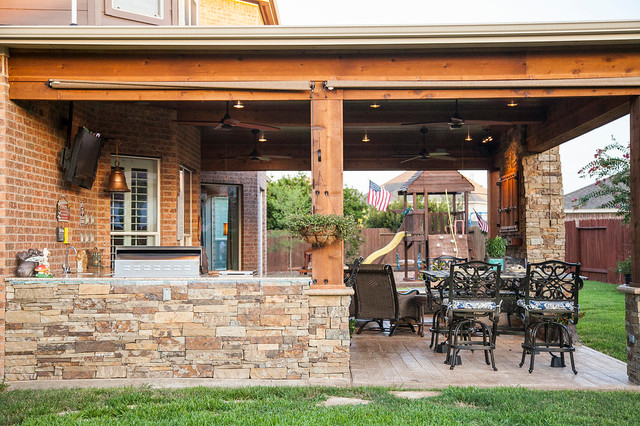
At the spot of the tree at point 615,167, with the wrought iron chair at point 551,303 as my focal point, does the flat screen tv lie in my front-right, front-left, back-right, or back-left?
front-right

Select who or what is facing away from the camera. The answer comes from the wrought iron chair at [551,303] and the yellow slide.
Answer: the wrought iron chair

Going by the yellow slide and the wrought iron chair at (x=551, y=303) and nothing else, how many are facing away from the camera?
1

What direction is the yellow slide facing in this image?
to the viewer's left

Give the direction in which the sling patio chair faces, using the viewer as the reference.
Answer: facing away from the viewer and to the right of the viewer

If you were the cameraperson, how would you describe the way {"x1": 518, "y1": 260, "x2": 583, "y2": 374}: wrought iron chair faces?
facing away from the viewer

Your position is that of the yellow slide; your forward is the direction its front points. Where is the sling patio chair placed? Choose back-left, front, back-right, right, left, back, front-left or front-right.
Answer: left

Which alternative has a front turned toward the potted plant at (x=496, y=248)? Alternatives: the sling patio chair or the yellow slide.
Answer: the sling patio chair

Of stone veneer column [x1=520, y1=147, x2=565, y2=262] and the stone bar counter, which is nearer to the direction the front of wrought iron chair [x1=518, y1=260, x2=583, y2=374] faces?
the stone veneer column

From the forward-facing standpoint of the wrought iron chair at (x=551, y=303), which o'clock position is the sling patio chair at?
The sling patio chair is roughly at 10 o'clock from the wrought iron chair.

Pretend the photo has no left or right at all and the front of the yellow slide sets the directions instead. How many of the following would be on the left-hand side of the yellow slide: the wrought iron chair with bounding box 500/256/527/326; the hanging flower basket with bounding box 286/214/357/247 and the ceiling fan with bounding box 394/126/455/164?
3

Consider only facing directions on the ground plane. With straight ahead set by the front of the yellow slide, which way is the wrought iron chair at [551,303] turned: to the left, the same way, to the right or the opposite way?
to the right

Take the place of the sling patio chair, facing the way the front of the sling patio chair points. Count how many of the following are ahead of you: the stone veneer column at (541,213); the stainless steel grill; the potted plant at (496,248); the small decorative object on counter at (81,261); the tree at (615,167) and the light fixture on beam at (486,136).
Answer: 4

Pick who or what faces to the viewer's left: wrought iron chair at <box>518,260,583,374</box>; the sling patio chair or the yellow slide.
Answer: the yellow slide

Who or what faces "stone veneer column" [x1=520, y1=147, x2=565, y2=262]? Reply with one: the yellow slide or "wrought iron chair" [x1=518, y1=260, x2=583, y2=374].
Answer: the wrought iron chair

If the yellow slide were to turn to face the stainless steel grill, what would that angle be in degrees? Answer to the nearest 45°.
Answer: approximately 90° to its left
